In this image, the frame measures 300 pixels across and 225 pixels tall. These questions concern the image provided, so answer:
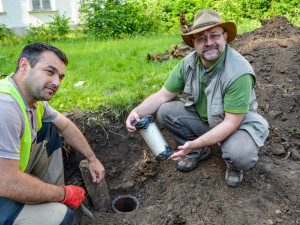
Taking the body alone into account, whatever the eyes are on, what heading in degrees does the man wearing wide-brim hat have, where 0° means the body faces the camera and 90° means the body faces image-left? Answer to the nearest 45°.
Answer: approximately 45°

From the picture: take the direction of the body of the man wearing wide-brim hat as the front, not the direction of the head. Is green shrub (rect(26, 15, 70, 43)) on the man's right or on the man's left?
on the man's right

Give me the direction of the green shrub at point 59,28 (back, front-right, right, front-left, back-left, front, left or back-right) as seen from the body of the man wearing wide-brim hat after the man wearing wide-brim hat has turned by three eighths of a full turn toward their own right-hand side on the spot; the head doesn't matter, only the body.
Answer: front-left

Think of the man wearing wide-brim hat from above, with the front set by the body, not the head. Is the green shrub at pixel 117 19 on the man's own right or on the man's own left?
on the man's own right
